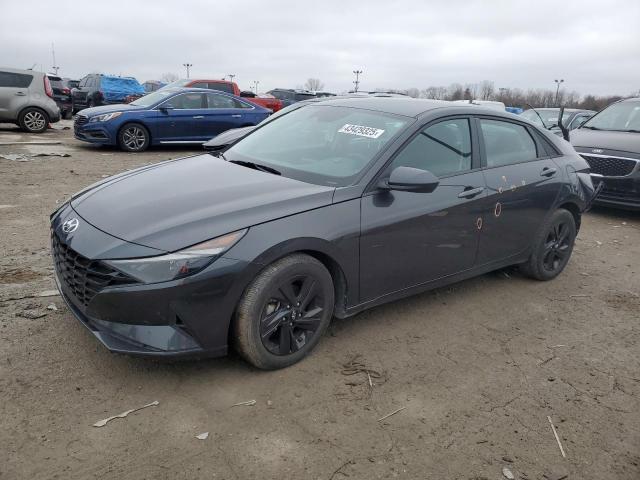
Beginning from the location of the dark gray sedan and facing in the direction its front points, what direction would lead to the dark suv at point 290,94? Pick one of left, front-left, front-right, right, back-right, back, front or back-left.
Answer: back-right

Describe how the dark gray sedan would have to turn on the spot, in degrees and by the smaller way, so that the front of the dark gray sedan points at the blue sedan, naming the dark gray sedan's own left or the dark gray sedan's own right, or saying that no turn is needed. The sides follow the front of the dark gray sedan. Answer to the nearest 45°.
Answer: approximately 135° to the dark gray sedan's own right

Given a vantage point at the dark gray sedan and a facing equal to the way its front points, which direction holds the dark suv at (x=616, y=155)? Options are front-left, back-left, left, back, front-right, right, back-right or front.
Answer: back

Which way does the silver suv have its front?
to the viewer's left

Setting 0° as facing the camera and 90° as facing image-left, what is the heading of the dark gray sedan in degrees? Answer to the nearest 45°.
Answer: approximately 45°

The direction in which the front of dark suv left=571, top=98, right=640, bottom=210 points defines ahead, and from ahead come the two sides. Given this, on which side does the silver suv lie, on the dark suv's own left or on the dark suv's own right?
on the dark suv's own right

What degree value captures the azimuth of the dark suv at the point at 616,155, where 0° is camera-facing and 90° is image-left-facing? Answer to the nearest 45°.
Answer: approximately 45°

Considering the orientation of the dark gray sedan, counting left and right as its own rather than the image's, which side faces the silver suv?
right

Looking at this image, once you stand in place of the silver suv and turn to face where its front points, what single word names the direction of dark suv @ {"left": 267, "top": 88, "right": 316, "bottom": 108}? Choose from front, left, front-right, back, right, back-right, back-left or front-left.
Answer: back-right
